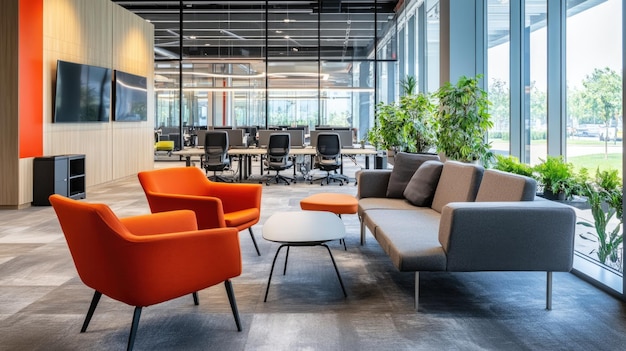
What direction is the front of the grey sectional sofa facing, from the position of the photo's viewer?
facing to the left of the viewer

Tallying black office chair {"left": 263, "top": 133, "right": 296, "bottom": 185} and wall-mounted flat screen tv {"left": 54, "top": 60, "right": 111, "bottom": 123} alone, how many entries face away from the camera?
1

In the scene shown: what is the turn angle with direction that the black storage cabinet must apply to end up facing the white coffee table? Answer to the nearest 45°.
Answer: approximately 45° to its right

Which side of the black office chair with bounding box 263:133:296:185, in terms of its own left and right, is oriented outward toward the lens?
back

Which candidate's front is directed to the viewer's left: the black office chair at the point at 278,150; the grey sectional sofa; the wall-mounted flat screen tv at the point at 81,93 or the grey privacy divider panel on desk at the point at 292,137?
the grey sectional sofa
